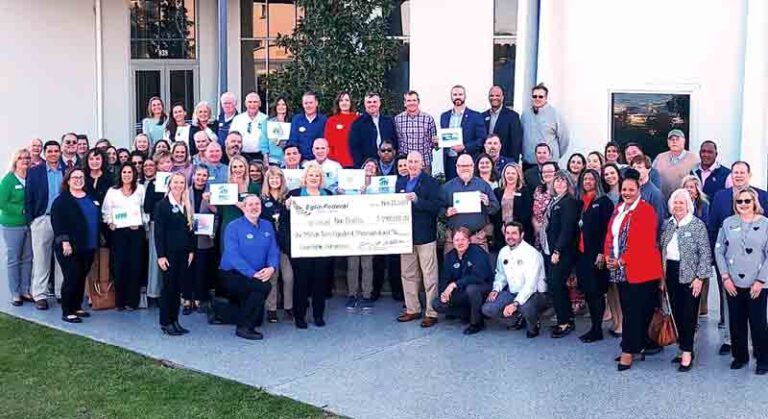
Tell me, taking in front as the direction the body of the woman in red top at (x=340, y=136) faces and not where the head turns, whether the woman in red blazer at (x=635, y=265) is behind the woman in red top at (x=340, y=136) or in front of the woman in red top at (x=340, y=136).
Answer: in front

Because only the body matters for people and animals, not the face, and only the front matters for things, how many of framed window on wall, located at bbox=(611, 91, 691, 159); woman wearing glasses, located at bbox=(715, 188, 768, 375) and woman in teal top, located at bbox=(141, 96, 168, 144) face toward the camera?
3

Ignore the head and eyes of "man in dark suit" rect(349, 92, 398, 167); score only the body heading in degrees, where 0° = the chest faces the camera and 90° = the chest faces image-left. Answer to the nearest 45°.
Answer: approximately 0°

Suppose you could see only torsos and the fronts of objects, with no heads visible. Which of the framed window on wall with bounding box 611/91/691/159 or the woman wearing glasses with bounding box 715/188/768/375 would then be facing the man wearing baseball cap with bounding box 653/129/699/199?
the framed window on wall

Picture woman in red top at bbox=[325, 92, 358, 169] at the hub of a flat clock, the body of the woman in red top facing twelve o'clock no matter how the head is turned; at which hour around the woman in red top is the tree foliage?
The tree foliage is roughly at 6 o'clock from the woman in red top.

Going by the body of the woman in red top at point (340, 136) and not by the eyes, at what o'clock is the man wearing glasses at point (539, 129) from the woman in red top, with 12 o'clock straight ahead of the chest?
The man wearing glasses is roughly at 9 o'clock from the woman in red top.

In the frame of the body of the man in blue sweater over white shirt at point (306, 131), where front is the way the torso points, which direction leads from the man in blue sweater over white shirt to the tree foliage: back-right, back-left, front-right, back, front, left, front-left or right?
back

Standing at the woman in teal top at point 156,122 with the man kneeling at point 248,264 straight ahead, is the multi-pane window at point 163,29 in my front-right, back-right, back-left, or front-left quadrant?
back-left

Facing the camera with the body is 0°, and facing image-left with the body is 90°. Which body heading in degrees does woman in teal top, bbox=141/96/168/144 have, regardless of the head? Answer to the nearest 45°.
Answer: approximately 0°

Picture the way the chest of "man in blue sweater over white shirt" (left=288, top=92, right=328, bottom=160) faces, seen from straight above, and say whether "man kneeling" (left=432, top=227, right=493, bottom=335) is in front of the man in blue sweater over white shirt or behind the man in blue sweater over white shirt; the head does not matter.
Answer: in front
